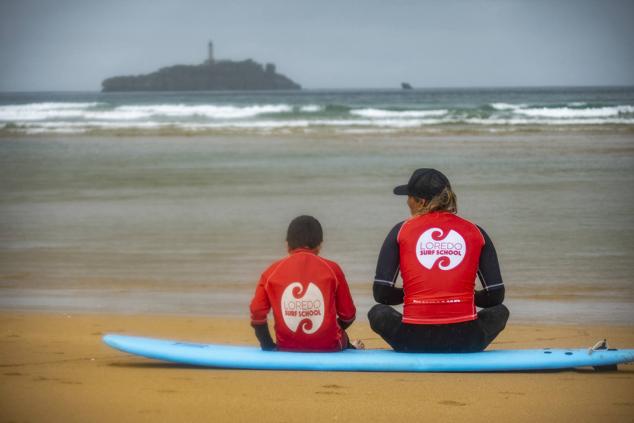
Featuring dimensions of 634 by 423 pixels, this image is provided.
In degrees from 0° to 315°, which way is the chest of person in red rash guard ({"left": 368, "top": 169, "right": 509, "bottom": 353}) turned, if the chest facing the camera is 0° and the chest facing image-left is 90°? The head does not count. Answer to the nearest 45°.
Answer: approximately 180°

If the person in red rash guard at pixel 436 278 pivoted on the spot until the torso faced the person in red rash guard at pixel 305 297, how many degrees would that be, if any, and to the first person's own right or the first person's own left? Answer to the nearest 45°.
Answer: approximately 90° to the first person's own left

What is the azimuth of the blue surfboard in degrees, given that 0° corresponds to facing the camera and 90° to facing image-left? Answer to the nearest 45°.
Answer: approximately 90°

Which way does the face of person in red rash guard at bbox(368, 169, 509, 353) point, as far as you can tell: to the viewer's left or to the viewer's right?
to the viewer's left

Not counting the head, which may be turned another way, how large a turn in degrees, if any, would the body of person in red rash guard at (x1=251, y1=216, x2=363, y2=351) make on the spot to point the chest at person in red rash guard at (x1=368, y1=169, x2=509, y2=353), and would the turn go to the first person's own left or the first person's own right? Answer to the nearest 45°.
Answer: approximately 90° to the first person's own right

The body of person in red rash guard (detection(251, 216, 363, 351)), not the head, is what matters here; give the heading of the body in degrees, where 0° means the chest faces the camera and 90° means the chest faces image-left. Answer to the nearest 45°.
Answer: approximately 180°

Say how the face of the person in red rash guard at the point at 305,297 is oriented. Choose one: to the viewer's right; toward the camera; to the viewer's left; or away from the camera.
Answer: away from the camera
